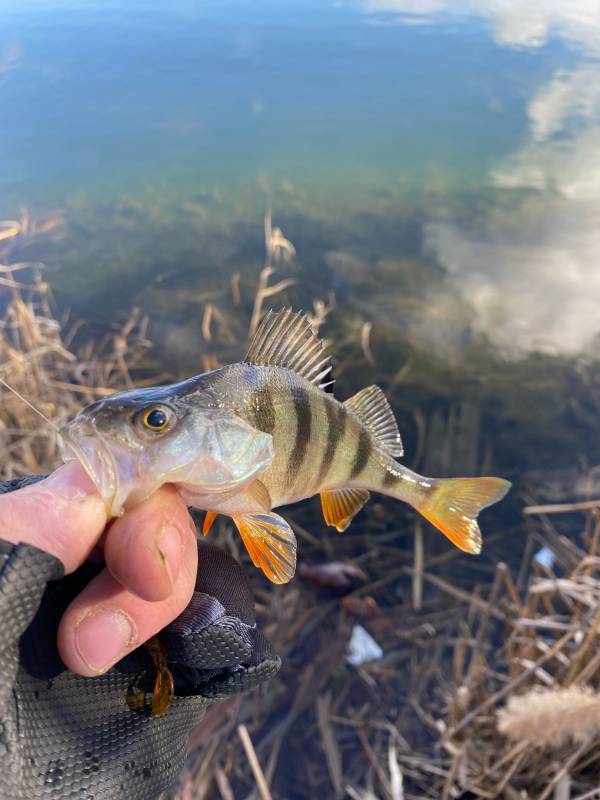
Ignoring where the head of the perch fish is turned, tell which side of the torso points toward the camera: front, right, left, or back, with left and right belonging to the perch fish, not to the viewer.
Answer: left
